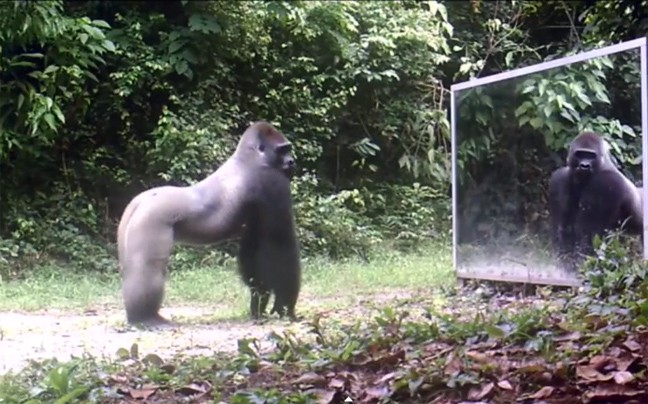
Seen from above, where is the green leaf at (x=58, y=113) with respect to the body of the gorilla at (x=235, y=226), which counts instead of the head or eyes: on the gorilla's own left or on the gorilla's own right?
on the gorilla's own left

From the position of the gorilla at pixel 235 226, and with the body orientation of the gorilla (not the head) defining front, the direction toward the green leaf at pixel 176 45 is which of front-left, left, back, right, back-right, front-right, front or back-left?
left

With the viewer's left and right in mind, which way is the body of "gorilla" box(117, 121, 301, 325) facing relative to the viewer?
facing to the right of the viewer

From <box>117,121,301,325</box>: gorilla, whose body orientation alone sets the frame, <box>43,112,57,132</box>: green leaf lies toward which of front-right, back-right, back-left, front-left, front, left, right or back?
back-left

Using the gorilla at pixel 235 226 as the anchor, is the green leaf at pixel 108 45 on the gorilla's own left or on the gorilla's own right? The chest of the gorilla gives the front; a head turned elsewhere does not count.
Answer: on the gorilla's own left
